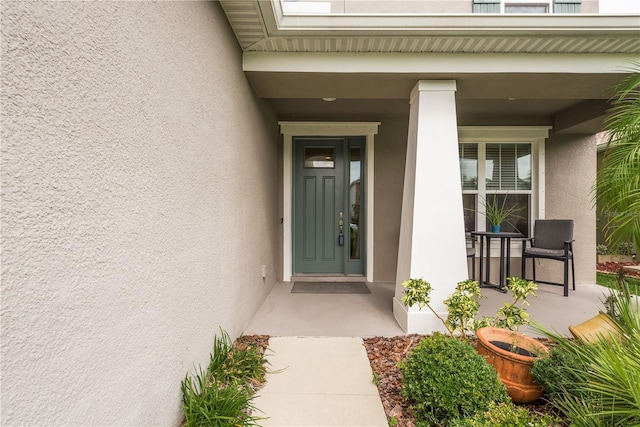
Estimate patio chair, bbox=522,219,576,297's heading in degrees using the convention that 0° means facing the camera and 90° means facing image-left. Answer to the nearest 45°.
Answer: approximately 45°

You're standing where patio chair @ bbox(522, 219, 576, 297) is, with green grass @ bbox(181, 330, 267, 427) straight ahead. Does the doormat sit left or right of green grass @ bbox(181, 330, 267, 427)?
right

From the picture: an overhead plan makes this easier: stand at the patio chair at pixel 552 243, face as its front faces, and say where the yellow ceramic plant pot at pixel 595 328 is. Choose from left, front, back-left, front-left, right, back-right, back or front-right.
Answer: front-left

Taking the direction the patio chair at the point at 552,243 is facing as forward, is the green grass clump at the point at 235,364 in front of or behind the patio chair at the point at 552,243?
in front

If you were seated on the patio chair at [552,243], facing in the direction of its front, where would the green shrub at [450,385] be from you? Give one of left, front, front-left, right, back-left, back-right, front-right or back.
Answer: front-left

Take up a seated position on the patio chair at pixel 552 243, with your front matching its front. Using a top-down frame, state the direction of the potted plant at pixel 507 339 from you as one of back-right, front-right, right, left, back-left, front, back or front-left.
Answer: front-left

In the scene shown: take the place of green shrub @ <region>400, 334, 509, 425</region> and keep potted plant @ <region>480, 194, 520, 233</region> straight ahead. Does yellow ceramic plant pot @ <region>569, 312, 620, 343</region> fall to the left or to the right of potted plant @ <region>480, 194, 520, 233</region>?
right

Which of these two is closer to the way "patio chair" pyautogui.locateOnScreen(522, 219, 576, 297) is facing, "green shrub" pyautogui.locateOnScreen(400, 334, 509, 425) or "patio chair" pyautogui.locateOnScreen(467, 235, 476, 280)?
the green shrub

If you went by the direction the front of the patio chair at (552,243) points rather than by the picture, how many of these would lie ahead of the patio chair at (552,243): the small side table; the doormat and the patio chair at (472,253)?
3

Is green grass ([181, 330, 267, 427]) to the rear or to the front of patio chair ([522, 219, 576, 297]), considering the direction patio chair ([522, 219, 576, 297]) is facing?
to the front

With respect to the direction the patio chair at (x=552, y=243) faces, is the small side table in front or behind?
in front

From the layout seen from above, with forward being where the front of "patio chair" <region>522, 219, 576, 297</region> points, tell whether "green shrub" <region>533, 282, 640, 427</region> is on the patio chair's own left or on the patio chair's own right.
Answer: on the patio chair's own left
